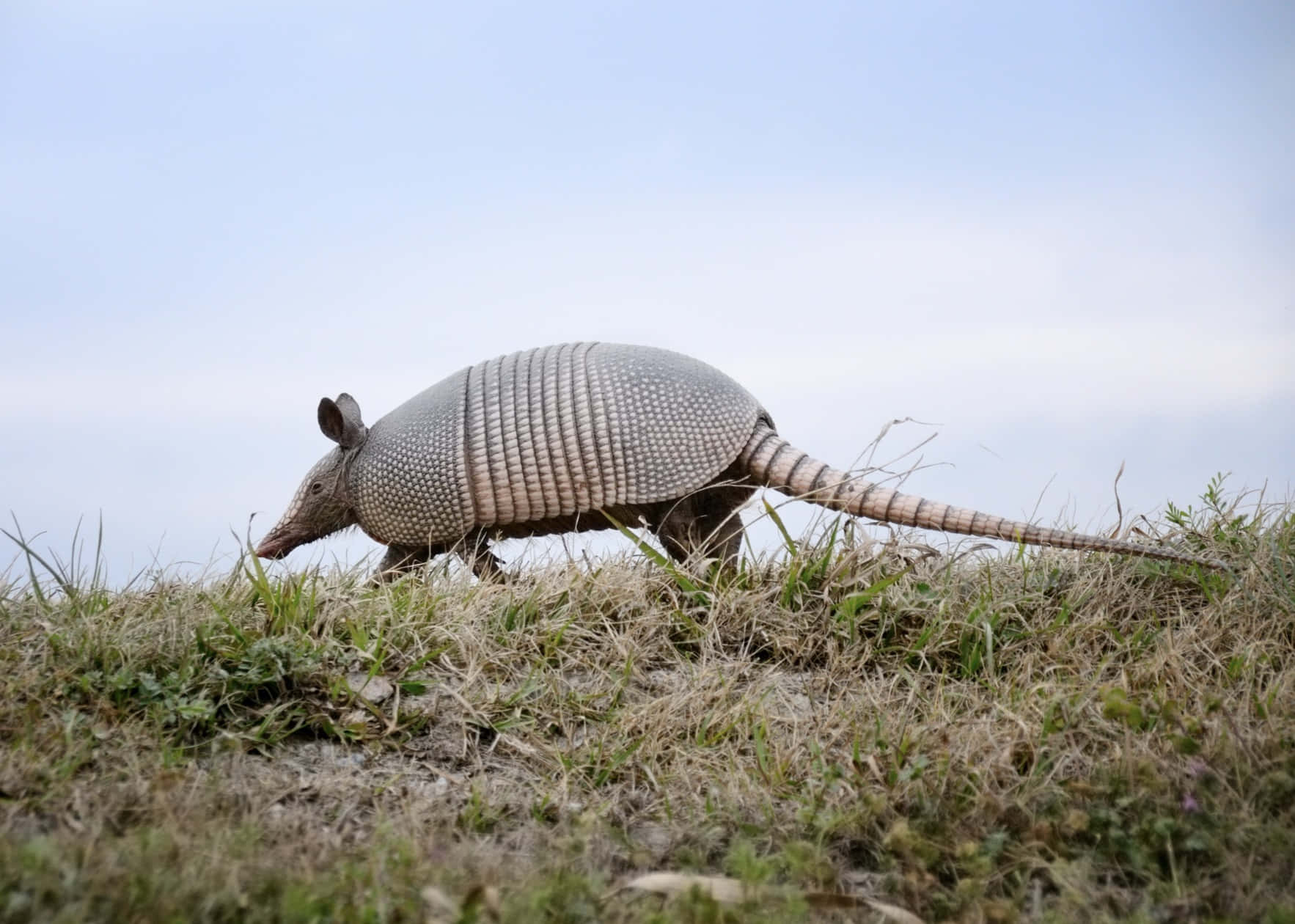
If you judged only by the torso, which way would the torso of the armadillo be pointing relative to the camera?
to the viewer's left
